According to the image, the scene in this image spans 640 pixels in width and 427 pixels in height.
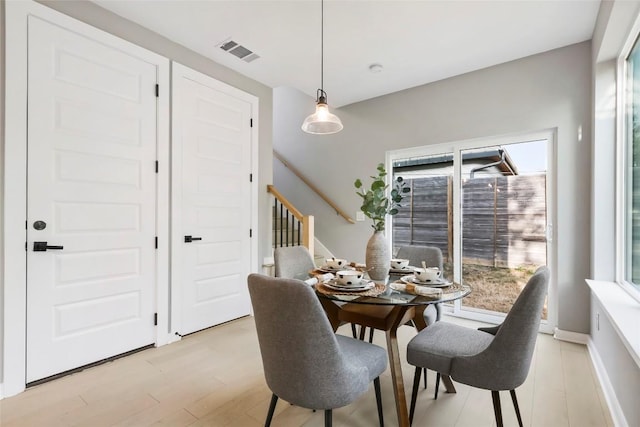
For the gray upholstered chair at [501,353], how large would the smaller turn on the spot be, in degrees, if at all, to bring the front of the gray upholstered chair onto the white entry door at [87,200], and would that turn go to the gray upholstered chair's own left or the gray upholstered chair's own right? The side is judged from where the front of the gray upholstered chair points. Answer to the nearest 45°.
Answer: approximately 45° to the gray upholstered chair's own left

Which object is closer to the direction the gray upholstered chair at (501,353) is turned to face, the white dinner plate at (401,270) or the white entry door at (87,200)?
the white dinner plate

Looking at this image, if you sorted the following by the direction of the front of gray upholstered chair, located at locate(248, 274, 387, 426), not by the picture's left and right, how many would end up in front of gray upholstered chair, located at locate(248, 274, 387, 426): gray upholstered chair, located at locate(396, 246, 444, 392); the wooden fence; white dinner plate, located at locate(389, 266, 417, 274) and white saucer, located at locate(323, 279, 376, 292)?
4

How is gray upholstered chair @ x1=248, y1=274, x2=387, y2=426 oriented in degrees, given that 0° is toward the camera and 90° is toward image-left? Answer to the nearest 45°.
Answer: approximately 225°

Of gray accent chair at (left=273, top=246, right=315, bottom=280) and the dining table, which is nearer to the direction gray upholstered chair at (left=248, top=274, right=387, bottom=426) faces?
the dining table

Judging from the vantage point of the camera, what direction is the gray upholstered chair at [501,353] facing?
facing away from the viewer and to the left of the viewer

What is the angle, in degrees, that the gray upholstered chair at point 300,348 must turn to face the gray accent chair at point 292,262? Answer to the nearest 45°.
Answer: approximately 45° to its left
